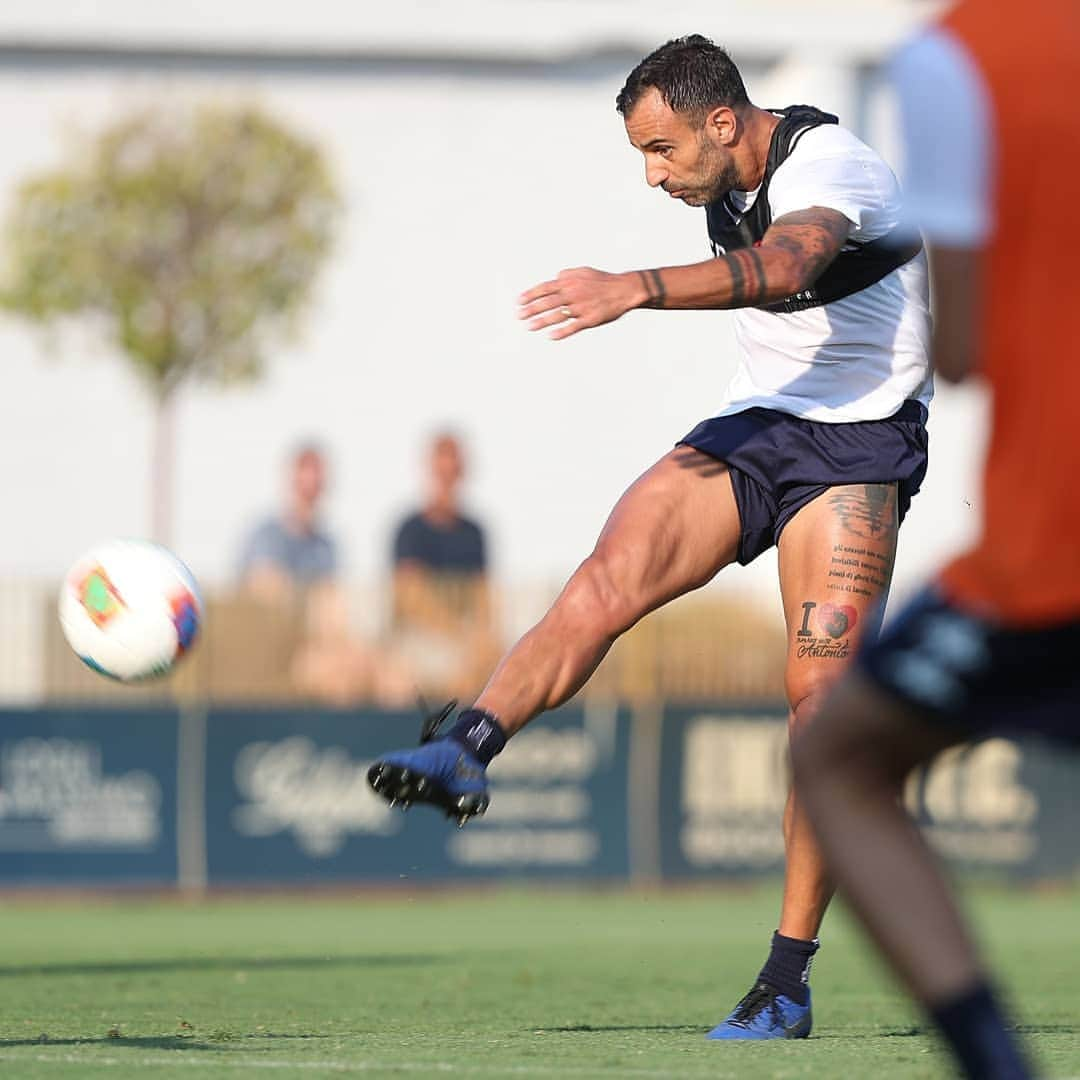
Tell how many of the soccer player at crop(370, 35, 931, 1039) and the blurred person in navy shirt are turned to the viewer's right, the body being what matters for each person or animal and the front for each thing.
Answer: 0

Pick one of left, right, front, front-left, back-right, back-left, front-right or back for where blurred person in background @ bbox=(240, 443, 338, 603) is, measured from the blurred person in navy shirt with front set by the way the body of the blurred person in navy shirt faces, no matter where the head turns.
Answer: right

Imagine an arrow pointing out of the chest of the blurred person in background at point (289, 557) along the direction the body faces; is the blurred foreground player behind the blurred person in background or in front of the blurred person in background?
in front

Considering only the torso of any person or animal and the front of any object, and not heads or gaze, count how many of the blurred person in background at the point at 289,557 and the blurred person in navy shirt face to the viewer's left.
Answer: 0

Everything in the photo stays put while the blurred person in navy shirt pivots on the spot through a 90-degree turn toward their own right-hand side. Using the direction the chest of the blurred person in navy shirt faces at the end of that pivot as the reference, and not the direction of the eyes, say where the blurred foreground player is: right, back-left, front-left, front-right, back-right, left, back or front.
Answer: left

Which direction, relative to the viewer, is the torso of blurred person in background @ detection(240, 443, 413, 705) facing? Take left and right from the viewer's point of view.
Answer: facing the viewer and to the right of the viewer

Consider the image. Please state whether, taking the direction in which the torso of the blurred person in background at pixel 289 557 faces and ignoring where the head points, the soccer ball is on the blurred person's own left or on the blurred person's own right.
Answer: on the blurred person's own right

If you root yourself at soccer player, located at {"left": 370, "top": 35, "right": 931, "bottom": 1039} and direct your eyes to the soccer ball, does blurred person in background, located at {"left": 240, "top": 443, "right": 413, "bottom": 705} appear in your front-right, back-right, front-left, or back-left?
front-right

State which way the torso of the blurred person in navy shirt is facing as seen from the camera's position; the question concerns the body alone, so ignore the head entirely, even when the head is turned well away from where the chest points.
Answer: toward the camera

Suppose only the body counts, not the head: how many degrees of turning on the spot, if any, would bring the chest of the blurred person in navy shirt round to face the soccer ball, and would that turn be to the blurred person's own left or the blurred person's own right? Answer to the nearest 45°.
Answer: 0° — they already face it

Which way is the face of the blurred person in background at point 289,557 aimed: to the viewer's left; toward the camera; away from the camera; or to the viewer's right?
toward the camera

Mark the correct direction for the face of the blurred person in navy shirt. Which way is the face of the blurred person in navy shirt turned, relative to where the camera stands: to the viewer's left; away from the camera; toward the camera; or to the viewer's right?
toward the camera

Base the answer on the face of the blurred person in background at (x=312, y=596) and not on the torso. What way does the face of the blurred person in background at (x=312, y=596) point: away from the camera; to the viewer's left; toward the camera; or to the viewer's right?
toward the camera

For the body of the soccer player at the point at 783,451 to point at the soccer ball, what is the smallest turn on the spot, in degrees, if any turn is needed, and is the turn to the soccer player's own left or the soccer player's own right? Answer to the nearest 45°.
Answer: approximately 45° to the soccer player's own right

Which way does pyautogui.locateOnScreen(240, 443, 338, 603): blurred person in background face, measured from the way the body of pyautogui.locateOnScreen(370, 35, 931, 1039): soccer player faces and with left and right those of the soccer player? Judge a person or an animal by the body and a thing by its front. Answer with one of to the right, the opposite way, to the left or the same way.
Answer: to the left

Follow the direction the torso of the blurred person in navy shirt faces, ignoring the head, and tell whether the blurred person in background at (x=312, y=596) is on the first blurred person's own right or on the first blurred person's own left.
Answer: on the first blurred person's own right

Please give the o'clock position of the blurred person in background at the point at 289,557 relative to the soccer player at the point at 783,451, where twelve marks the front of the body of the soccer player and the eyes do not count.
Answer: The blurred person in background is roughly at 4 o'clock from the soccer player.
